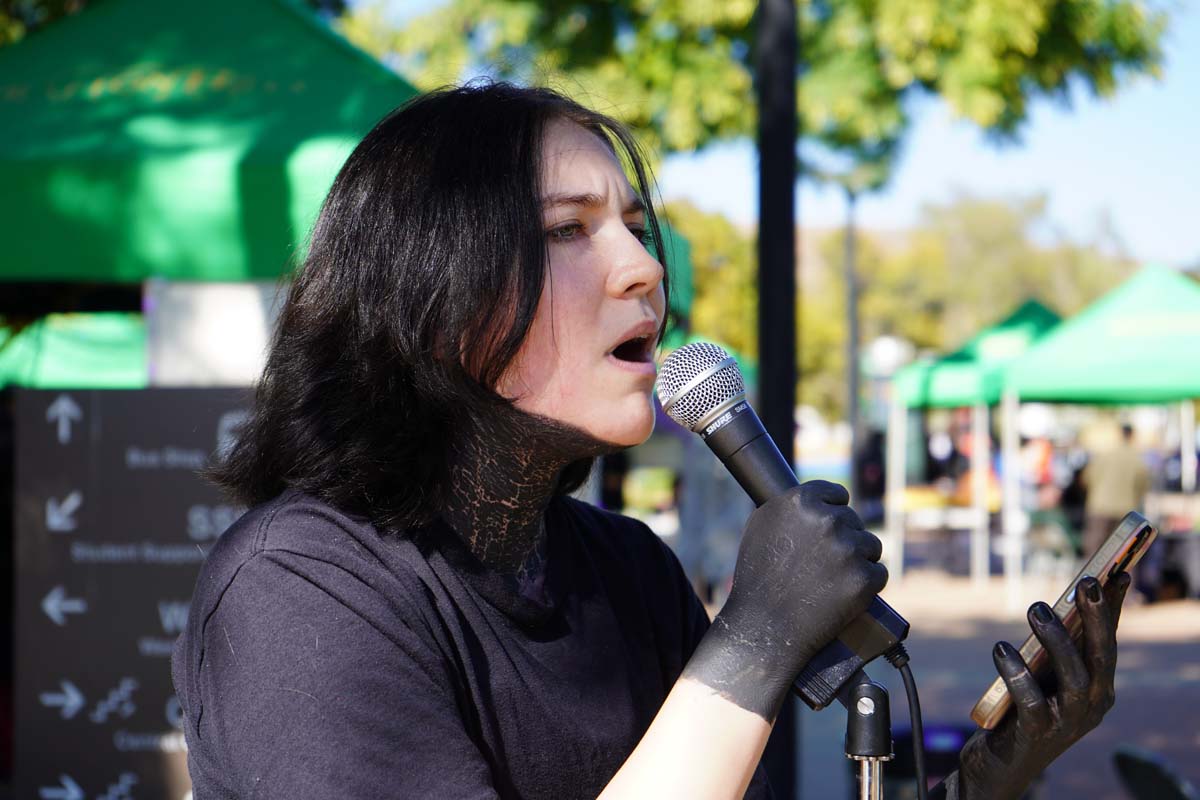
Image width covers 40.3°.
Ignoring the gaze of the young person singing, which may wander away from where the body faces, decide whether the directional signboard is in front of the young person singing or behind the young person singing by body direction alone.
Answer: behind

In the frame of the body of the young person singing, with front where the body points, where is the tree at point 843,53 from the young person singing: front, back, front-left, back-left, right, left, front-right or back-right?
back-left

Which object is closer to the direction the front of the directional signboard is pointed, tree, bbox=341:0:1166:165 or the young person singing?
the young person singing

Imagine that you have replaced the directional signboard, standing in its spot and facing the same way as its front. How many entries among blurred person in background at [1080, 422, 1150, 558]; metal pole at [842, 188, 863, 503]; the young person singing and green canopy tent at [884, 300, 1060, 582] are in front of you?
1

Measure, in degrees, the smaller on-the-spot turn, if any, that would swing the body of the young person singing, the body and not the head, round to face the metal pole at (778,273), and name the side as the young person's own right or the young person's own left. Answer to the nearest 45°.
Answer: approximately 135° to the young person's own left

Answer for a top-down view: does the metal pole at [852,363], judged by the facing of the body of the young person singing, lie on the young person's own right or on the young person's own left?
on the young person's own left

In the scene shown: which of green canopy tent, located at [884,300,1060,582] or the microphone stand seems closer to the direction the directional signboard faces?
the microphone stand

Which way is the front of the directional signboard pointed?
toward the camera

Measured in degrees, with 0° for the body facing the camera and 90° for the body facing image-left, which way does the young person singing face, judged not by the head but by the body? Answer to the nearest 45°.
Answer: approximately 315°

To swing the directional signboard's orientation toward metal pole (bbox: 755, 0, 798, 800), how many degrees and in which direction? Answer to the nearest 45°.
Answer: approximately 45° to its left

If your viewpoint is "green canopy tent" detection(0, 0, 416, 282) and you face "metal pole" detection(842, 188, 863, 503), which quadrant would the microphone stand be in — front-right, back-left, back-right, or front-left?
back-right

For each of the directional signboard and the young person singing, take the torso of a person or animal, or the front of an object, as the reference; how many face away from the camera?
0

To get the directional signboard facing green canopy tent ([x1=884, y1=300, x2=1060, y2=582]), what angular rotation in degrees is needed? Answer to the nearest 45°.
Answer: approximately 135° to its left
